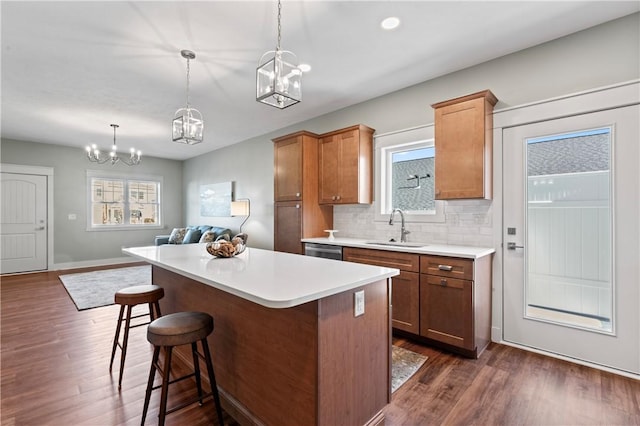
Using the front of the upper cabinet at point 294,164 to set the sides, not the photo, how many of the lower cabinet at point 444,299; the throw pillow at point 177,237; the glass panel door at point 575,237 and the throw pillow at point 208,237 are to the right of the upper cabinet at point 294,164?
2

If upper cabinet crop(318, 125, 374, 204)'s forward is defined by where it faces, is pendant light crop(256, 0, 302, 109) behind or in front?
in front

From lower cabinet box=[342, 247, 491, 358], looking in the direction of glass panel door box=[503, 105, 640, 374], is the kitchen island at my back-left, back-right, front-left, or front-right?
back-right

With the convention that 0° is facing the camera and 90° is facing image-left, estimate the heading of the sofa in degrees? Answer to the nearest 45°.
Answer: approximately 45°

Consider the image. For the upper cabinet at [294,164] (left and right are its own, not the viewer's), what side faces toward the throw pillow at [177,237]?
right

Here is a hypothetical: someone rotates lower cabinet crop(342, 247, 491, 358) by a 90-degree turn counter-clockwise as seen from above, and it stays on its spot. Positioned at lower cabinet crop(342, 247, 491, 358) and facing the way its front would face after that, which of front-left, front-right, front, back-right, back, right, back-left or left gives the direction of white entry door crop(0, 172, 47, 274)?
back-right

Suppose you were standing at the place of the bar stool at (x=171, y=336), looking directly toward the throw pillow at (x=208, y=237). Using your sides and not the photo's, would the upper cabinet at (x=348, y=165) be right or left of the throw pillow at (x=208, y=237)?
right

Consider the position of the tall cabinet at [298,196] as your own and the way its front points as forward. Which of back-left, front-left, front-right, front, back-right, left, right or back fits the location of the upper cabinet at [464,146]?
left

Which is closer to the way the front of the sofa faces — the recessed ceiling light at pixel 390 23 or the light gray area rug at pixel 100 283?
the light gray area rug
